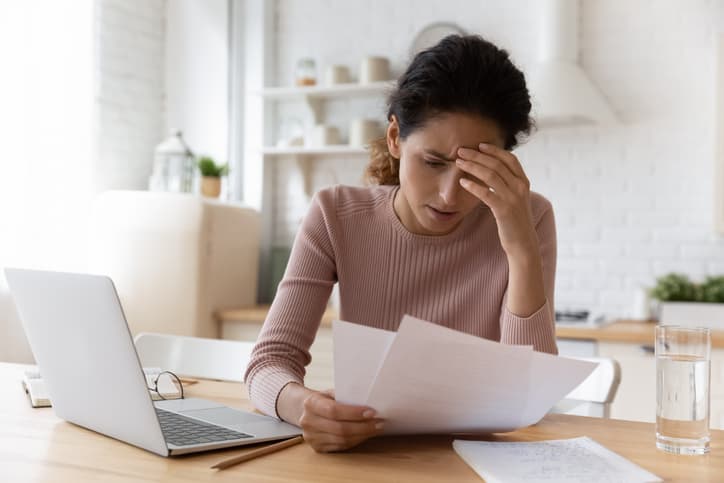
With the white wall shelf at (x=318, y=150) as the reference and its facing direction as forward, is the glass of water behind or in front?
in front

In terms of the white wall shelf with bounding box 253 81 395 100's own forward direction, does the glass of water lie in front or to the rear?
in front

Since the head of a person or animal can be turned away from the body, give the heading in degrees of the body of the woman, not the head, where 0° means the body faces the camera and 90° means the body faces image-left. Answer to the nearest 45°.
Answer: approximately 0°

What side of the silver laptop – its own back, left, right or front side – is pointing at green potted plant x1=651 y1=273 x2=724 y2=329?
front

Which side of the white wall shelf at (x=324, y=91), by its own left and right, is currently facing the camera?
front

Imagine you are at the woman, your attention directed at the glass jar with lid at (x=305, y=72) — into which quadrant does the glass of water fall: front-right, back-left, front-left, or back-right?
back-right

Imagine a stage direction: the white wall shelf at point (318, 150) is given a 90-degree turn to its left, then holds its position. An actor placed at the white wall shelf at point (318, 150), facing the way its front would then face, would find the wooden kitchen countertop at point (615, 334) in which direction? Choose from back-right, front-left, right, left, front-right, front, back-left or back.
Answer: front-right

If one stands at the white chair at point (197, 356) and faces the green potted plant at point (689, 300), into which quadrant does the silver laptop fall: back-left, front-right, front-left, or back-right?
back-right

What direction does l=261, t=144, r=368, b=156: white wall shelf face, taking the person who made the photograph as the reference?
facing the viewer

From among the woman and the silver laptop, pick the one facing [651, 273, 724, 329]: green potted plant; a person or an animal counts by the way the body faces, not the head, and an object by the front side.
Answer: the silver laptop

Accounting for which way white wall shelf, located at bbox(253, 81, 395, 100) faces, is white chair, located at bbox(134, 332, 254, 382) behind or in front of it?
in front

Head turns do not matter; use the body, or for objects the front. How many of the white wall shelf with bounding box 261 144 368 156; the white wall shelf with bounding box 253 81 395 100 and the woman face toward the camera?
3

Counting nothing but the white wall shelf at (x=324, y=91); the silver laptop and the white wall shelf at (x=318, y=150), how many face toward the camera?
2

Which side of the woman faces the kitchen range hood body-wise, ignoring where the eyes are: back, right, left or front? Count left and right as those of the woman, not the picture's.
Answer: back
